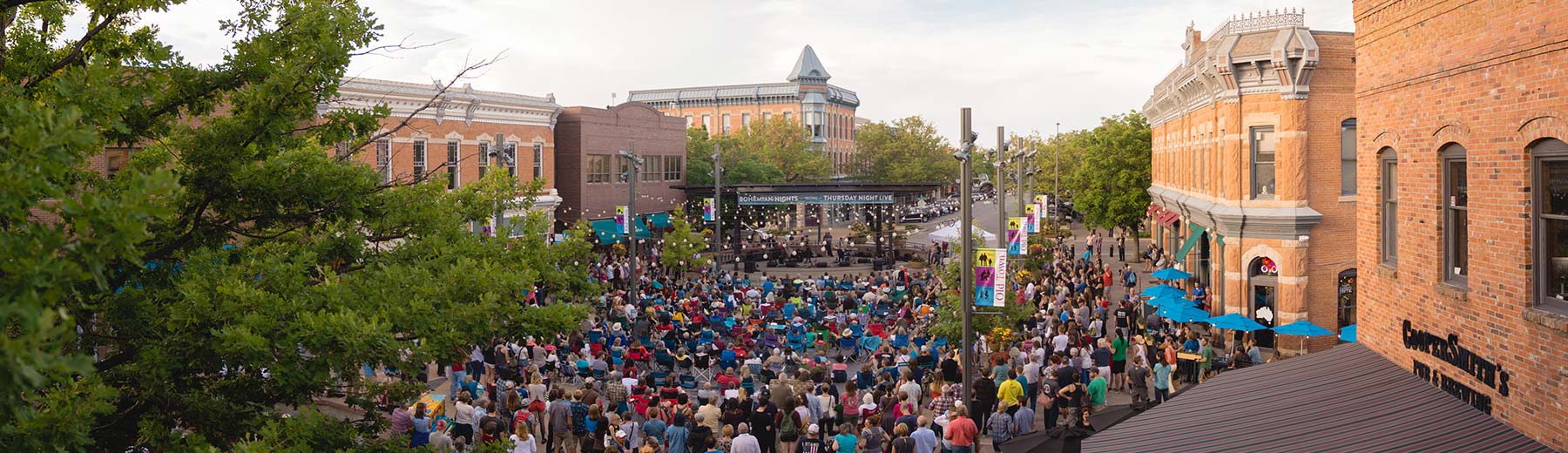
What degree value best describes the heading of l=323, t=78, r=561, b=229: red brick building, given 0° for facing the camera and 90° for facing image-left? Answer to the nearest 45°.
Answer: approximately 315°

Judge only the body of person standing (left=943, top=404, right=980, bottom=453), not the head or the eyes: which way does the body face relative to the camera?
away from the camera

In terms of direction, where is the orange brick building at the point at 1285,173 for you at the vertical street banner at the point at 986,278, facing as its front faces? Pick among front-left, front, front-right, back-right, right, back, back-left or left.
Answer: back-left

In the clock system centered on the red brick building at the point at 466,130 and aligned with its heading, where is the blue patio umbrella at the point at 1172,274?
The blue patio umbrella is roughly at 12 o'clock from the red brick building.

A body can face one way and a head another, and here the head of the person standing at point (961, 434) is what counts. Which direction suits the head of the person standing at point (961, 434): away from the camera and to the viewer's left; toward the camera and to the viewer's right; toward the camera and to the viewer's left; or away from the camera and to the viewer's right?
away from the camera and to the viewer's left

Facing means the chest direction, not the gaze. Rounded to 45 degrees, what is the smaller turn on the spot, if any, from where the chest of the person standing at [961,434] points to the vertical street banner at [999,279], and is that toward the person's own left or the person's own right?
0° — they already face it
